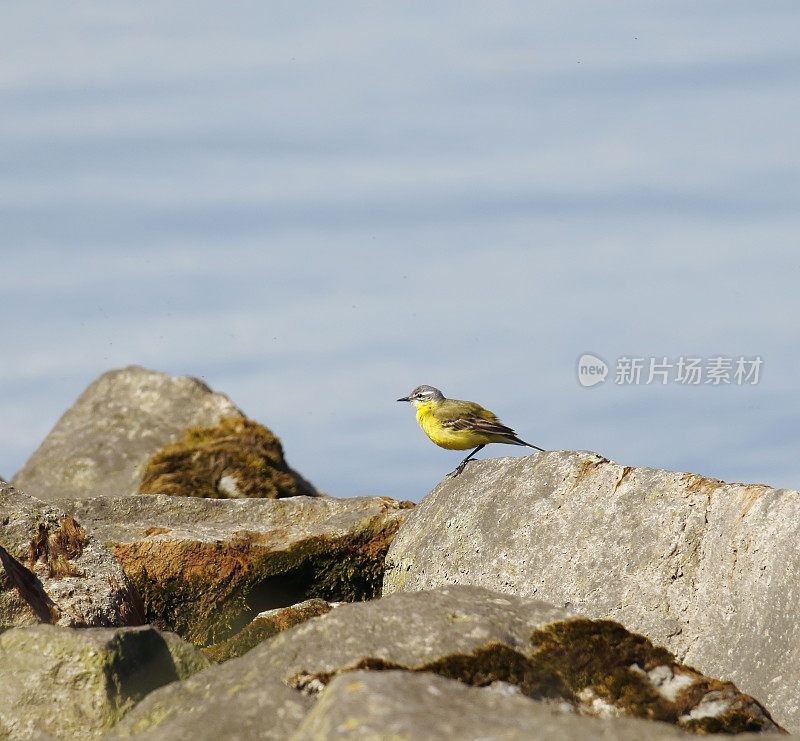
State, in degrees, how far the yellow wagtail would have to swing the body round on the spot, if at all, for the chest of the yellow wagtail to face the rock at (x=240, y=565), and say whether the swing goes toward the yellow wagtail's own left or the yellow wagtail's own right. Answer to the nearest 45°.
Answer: approximately 45° to the yellow wagtail's own left

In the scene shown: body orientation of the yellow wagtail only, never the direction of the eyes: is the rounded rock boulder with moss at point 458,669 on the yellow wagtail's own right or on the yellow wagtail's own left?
on the yellow wagtail's own left

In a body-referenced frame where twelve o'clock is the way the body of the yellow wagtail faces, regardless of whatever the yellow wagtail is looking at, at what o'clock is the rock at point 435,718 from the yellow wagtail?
The rock is roughly at 9 o'clock from the yellow wagtail.

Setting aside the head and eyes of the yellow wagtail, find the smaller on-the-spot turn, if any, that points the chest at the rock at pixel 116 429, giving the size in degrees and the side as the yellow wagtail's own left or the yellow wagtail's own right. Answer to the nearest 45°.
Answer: approximately 45° to the yellow wagtail's own right

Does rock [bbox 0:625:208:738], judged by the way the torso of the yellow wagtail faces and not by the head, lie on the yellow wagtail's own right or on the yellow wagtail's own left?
on the yellow wagtail's own left

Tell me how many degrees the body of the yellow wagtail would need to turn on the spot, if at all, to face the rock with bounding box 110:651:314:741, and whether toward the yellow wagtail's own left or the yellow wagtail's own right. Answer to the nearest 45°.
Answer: approximately 90° to the yellow wagtail's own left

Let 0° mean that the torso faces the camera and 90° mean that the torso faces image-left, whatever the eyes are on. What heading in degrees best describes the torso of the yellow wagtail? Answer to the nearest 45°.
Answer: approximately 90°
